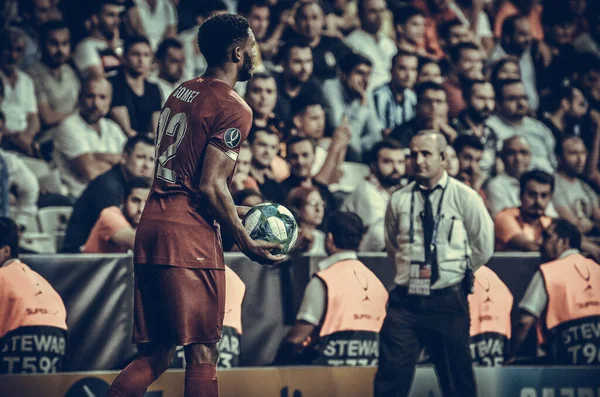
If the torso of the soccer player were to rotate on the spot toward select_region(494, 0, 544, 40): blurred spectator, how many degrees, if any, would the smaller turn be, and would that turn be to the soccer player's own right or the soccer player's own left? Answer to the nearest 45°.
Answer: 0° — they already face them

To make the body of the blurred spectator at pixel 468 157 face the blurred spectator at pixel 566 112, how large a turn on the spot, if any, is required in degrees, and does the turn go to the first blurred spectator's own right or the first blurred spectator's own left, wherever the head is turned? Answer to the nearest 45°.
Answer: approximately 135° to the first blurred spectator's own left

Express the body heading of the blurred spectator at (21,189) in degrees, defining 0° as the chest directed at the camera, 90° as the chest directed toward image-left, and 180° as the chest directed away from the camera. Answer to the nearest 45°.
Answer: approximately 0°

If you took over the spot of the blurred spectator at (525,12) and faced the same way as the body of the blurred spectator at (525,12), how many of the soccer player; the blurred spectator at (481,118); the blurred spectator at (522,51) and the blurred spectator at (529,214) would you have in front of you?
4

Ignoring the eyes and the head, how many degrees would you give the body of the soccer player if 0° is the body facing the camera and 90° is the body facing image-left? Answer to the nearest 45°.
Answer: approximately 225°

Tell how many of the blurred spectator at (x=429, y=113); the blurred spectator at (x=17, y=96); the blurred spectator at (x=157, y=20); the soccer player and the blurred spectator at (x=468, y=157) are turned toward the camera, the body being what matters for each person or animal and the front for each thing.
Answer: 4

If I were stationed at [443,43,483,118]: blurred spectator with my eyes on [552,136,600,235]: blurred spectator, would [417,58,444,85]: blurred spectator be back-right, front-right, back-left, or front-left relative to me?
back-right

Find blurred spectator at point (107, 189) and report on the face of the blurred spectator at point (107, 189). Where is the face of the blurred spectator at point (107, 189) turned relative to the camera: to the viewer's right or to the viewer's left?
to the viewer's right

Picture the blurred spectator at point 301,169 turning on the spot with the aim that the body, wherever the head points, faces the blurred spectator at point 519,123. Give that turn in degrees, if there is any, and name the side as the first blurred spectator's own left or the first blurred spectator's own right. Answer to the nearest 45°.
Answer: approximately 135° to the first blurred spectator's own left

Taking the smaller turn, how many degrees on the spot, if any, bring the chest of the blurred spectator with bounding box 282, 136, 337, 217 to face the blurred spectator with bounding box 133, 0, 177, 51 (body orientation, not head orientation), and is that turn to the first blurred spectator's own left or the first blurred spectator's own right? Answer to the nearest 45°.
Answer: approximately 135° to the first blurred spectator's own right
